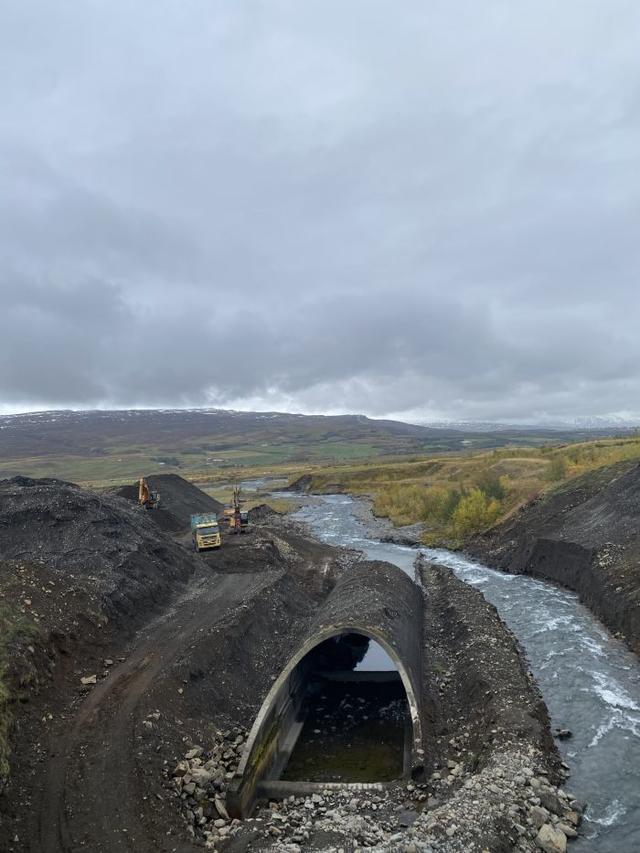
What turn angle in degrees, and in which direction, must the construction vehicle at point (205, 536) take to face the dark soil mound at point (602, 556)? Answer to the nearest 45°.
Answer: approximately 45° to its left

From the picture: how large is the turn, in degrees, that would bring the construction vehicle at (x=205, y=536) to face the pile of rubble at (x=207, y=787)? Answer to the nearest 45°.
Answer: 0° — it already faces it

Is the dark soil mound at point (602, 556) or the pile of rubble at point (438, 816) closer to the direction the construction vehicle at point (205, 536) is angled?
the pile of rubble

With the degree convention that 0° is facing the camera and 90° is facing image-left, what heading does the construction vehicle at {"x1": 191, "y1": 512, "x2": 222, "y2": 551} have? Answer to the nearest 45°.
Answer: approximately 0°
